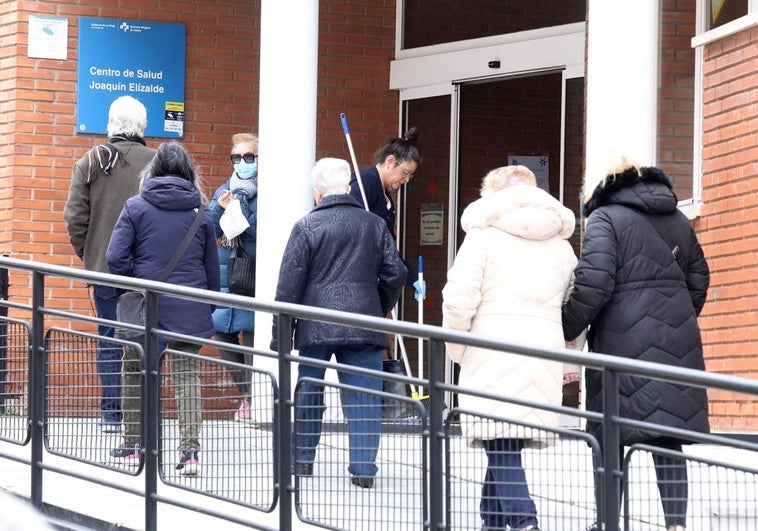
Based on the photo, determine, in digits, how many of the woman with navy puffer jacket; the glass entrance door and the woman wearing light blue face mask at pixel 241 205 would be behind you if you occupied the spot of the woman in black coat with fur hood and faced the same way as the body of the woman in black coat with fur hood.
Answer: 0

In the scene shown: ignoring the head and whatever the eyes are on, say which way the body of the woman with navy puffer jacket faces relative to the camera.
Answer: away from the camera

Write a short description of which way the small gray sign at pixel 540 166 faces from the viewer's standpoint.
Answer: facing the viewer

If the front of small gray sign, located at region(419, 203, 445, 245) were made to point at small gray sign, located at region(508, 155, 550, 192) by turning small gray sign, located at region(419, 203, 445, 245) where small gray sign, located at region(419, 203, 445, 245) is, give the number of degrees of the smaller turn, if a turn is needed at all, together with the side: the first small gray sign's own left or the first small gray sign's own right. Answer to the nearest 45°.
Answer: approximately 90° to the first small gray sign's own left

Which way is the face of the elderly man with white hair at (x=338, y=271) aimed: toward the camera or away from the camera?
away from the camera

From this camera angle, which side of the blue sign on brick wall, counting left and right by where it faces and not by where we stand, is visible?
front

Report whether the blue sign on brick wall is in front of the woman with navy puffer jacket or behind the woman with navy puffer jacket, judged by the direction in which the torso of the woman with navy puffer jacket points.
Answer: in front

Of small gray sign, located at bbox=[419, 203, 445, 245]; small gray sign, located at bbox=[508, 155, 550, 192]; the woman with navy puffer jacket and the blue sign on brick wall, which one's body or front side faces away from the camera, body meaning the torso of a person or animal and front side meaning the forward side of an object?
the woman with navy puffer jacket

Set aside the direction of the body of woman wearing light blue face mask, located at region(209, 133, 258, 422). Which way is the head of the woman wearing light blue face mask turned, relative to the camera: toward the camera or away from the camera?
toward the camera

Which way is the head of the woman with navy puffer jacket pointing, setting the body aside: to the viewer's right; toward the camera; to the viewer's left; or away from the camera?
away from the camera

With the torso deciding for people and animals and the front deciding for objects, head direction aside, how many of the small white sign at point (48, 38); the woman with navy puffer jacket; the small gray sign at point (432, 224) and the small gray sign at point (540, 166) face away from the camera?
1

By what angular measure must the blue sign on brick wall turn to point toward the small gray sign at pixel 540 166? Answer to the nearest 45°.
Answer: approximately 90° to its left

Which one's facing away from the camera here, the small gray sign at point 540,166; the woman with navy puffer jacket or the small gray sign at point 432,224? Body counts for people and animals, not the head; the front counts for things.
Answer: the woman with navy puffer jacket

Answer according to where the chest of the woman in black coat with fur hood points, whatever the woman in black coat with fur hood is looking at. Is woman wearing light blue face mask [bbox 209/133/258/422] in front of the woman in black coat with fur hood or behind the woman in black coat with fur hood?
in front

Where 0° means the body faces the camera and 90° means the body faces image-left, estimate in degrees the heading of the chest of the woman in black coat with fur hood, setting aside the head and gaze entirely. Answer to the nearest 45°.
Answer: approximately 135°
